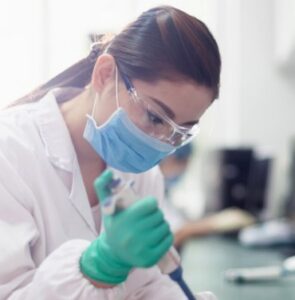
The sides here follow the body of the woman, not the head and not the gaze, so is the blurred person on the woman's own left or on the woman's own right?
on the woman's own left

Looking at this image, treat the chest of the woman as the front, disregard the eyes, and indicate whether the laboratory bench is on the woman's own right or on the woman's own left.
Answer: on the woman's own left

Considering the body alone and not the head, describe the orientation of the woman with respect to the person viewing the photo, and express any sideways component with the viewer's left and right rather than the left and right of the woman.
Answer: facing the viewer and to the right of the viewer
